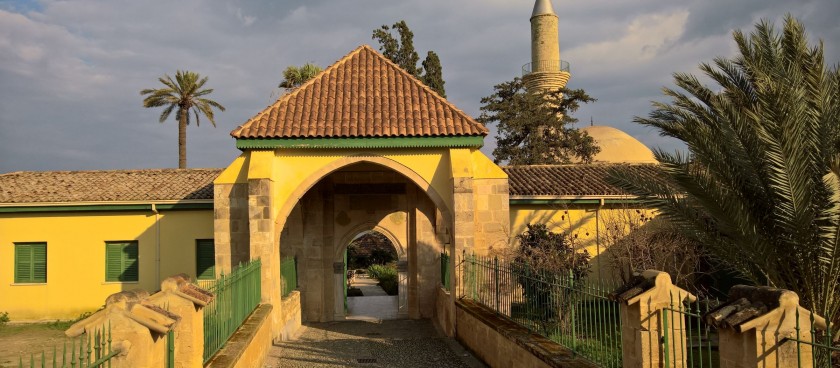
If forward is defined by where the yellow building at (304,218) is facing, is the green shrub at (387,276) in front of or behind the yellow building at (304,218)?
behind

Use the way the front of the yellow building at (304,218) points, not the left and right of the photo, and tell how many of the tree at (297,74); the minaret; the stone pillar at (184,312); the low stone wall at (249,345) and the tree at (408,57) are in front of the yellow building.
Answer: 2

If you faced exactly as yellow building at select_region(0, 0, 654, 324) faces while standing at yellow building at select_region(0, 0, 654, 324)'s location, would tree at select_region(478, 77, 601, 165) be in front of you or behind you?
behind

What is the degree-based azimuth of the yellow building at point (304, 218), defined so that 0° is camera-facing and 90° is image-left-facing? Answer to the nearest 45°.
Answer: approximately 0°

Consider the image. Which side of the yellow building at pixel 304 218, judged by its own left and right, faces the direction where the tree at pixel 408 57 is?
back

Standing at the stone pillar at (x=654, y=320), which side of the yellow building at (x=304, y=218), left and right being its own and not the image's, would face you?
front

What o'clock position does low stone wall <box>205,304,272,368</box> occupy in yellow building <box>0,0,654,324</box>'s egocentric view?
The low stone wall is roughly at 12 o'clock from the yellow building.

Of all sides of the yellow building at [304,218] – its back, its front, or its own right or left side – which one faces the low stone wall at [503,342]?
front

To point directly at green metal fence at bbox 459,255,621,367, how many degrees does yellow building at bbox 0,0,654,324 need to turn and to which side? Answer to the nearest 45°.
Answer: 0° — it already faces it

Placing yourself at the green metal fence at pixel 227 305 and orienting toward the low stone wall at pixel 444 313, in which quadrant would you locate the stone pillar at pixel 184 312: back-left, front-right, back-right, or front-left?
back-right

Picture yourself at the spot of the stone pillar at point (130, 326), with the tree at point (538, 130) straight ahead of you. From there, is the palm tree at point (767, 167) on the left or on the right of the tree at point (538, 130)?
right

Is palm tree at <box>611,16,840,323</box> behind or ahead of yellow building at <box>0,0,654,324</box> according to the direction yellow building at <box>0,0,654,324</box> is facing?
ahead

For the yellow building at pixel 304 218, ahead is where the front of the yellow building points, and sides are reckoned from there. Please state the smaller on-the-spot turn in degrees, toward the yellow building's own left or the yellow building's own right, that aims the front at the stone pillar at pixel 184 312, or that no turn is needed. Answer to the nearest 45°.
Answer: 0° — it already faces it
